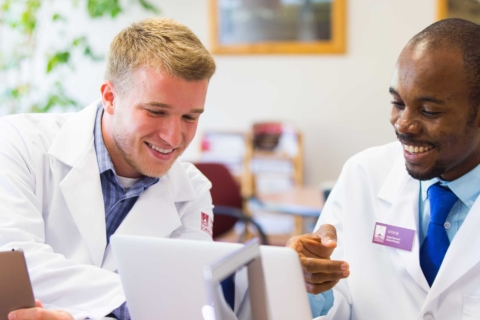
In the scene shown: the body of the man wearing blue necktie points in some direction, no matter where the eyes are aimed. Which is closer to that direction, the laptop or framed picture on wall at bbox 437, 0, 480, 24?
the laptop

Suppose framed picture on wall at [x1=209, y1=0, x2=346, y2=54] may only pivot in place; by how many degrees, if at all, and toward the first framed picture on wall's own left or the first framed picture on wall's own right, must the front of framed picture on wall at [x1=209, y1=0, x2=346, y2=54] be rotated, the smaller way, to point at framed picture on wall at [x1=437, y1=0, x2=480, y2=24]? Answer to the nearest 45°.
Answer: approximately 90° to the first framed picture on wall's own left

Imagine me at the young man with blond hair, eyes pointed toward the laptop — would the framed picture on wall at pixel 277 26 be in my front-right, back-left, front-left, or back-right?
back-left

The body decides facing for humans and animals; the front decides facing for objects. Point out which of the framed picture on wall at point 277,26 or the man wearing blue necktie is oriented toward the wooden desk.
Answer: the framed picture on wall

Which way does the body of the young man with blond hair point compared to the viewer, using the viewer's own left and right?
facing the viewer and to the right of the viewer

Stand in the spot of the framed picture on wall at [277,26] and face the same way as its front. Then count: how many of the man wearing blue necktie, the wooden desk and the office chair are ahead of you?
3

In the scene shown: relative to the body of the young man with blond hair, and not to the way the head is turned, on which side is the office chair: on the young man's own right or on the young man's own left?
on the young man's own left

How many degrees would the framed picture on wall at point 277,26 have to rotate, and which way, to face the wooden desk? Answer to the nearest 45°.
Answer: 0° — it already faces it

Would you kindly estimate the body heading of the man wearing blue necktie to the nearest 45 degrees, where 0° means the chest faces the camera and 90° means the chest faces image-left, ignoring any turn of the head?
approximately 45°

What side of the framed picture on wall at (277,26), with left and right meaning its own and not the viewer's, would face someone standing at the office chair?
front

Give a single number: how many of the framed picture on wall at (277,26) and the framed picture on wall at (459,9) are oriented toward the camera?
2

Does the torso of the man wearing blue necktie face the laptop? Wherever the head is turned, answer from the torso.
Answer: yes

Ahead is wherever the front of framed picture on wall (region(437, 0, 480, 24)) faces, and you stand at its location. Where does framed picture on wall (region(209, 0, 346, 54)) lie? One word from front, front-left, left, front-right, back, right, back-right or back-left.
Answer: right

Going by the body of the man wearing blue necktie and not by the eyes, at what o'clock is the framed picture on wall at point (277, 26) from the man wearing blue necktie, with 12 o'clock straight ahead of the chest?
The framed picture on wall is roughly at 4 o'clock from the man wearing blue necktie.

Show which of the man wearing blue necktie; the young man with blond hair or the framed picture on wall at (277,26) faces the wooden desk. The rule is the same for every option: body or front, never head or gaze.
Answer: the framed picture on wall

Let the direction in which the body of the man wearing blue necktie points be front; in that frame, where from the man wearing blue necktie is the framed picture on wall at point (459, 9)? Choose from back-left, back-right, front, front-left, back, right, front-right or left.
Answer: back-right
